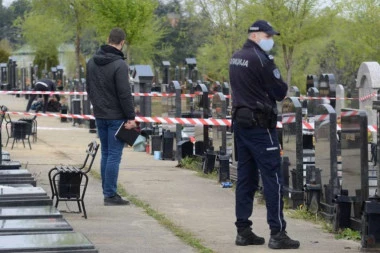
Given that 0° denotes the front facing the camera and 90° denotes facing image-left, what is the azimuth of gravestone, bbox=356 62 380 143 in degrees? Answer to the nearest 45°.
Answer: approximately 45°

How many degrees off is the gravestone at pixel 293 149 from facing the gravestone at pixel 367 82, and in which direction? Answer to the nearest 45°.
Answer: approximately 135° to its right

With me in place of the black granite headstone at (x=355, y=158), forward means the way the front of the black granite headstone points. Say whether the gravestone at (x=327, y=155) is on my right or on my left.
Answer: on my right
